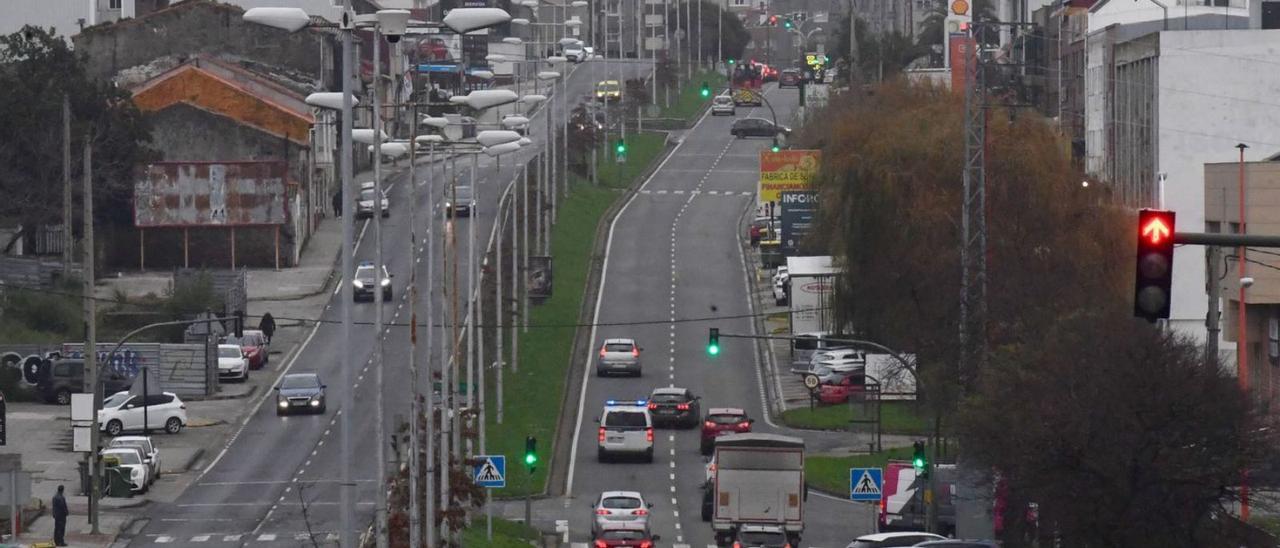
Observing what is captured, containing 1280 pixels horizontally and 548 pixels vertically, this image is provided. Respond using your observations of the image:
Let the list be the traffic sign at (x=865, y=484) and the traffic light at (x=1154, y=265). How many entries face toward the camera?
2

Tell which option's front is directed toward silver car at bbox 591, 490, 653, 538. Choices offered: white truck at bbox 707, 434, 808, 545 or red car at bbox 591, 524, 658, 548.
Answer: the red car

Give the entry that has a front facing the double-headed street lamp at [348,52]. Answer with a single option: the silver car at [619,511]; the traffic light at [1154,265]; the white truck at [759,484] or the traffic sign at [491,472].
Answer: the traffic sign

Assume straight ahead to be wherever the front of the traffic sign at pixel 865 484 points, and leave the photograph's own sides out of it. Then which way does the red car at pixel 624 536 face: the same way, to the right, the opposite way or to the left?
the opposite way

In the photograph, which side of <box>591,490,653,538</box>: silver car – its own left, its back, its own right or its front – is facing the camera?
back

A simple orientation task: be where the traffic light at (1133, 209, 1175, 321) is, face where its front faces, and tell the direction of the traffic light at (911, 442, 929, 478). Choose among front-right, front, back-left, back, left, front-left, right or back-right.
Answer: back

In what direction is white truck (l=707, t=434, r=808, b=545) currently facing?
away from the camera

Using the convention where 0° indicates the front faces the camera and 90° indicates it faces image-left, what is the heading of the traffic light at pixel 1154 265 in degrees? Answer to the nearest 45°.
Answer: approximately 0°

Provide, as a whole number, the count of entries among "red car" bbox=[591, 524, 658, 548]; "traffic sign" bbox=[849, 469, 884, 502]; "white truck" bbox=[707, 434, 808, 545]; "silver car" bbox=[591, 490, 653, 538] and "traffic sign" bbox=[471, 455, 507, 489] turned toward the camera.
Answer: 2

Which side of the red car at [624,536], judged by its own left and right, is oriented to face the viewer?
back

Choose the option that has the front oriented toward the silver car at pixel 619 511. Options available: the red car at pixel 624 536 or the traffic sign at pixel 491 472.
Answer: the red car
